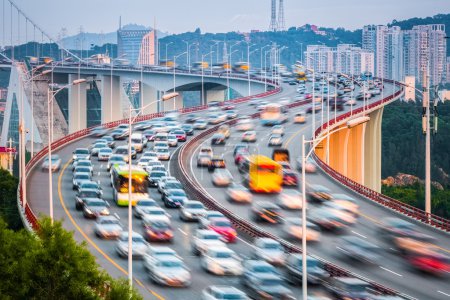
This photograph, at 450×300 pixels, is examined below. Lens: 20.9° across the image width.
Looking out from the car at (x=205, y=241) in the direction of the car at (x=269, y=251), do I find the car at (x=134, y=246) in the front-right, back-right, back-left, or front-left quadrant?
back-right

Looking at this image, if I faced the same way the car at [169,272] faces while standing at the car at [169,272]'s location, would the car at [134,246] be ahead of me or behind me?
behind

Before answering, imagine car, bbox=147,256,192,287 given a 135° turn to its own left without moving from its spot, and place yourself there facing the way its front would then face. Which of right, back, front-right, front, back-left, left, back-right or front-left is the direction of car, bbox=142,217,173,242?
front

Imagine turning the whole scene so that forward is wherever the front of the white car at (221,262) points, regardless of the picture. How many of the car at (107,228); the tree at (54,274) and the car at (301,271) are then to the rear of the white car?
1

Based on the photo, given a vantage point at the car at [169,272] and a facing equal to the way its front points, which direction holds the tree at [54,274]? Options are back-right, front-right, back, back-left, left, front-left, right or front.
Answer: front-right

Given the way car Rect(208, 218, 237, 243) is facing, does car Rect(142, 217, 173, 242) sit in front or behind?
behind
